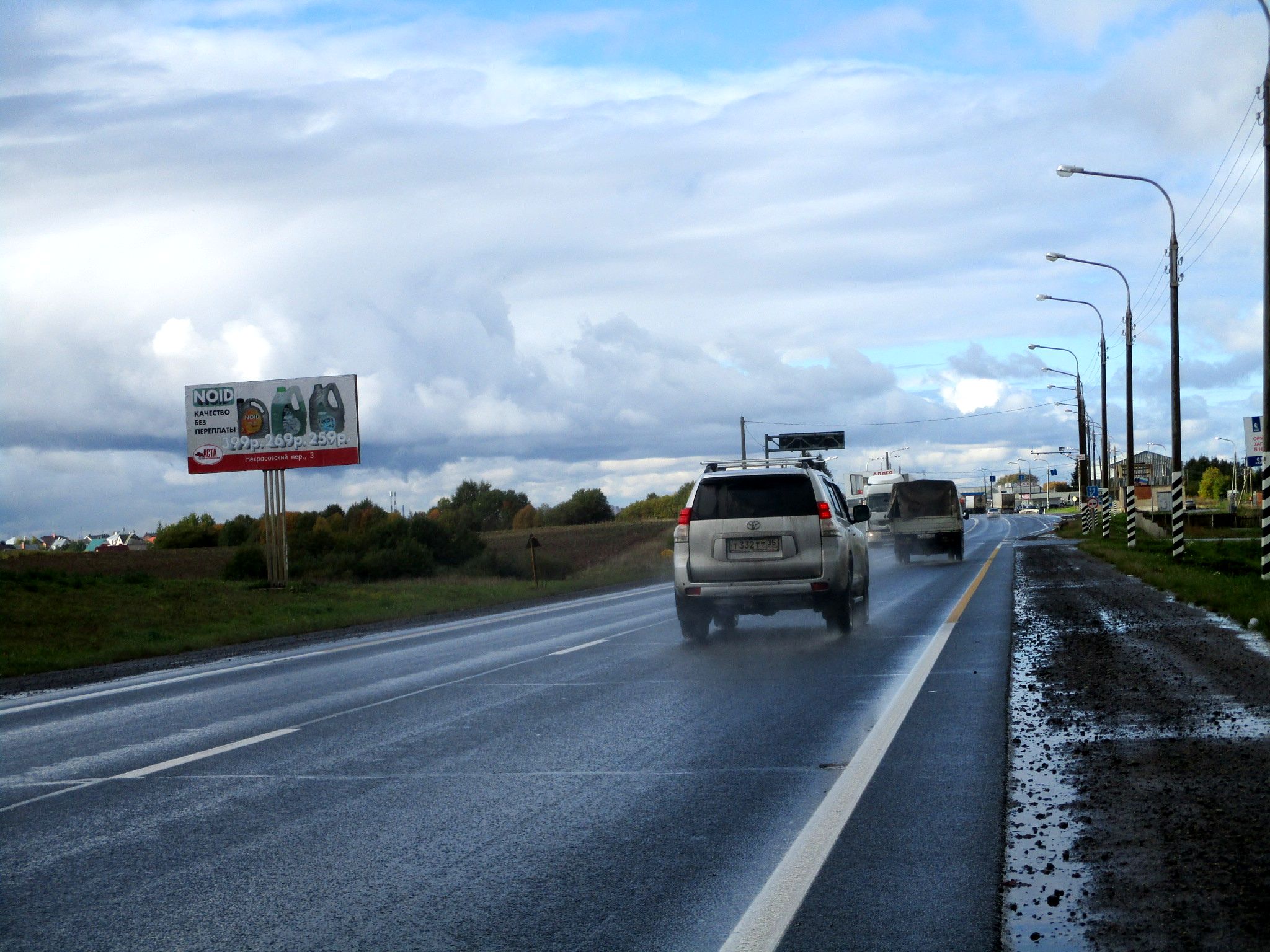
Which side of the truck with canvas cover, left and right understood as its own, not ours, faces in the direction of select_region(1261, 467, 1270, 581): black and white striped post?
back

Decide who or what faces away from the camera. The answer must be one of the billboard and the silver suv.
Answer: the silver suv

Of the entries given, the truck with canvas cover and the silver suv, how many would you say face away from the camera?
2

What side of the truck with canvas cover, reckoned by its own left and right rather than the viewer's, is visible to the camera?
back

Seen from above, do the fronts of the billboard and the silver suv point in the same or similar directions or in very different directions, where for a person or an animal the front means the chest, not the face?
very different directions

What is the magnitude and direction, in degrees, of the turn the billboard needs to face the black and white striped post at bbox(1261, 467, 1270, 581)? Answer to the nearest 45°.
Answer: approximately 45° to its left

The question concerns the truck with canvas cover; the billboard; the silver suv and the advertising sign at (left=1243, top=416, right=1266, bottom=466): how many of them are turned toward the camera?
2

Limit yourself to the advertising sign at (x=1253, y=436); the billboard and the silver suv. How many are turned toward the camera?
2
